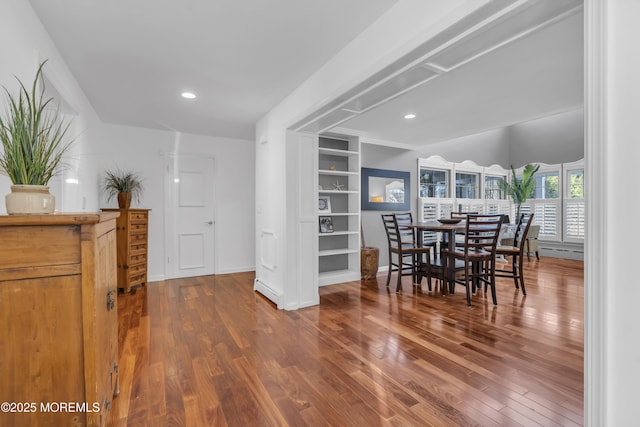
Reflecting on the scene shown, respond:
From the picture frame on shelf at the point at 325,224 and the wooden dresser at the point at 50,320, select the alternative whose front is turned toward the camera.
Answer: the picture frame on shelf

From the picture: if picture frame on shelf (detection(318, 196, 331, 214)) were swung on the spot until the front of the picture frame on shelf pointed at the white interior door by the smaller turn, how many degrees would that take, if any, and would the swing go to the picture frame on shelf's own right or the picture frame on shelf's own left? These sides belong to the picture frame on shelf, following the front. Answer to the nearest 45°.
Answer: approximately 90° to the picture frame on shelf's own right

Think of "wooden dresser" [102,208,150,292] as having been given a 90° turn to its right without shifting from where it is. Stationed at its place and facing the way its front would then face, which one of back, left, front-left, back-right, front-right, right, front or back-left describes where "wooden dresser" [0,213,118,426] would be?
front-left

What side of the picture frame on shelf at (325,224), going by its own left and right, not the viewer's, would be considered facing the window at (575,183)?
left

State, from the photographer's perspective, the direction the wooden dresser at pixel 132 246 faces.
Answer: facing the viewer and to the right of the viewer

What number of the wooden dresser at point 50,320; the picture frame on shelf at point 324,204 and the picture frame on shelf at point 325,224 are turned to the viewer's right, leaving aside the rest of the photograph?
1

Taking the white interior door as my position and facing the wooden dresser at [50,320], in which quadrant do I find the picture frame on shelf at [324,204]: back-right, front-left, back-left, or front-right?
front-left

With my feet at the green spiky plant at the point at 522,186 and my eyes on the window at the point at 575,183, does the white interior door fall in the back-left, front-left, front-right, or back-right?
back-right

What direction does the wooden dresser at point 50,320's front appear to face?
to the viewer's right

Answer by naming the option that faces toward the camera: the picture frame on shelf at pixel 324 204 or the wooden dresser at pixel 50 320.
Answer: the picture frame on shelf

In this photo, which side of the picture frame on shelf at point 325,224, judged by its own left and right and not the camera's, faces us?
front

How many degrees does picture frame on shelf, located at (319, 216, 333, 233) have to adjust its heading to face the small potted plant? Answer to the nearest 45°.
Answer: approximately 90° to its right

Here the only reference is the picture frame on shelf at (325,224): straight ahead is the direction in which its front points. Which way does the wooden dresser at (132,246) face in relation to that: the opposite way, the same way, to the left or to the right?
to the left
